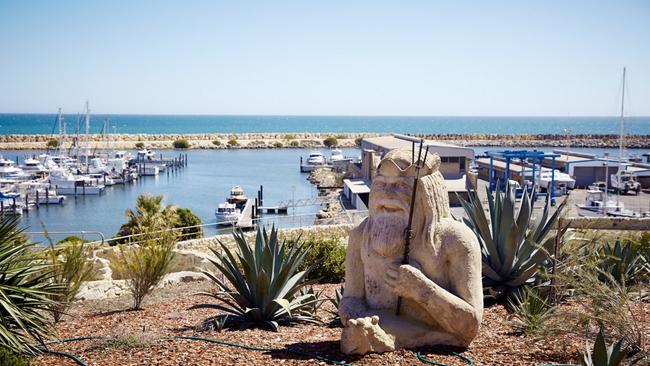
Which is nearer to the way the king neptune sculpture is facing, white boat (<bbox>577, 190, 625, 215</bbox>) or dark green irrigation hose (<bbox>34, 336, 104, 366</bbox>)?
the dark green irrigation hose

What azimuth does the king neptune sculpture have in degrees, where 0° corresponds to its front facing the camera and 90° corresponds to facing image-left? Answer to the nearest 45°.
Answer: approximately 45°

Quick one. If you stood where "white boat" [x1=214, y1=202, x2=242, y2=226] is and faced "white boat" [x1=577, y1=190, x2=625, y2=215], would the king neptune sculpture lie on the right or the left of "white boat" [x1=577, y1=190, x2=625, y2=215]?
right

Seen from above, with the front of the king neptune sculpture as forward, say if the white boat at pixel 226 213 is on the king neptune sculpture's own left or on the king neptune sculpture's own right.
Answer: on the king neptune sculpture's own right

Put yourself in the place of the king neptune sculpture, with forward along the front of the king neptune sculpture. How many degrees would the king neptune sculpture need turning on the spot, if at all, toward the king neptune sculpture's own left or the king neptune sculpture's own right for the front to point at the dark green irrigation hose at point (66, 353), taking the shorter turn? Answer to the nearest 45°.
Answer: approximately 45° to the king neptune sculpture's own right

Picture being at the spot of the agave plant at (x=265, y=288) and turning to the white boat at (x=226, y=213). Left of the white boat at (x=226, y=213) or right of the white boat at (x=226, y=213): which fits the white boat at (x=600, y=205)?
right

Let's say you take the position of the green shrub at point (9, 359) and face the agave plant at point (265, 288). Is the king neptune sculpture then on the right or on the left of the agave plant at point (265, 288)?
right

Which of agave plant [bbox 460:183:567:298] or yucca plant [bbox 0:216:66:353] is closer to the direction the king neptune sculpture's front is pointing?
the yucca plant

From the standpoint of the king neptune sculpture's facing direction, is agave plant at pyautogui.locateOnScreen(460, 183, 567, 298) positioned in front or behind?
behind

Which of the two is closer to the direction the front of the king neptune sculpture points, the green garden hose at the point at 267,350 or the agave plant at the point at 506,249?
the green garden hose

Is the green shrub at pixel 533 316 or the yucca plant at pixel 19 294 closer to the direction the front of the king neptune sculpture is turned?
the yucca plant

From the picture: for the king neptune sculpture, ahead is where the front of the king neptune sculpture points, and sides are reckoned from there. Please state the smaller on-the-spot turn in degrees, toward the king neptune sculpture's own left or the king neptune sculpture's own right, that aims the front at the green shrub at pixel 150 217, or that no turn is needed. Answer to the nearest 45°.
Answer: approximately 90° to the king neptune sculpture's own right

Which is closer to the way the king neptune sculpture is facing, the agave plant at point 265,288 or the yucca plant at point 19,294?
the yucca plant

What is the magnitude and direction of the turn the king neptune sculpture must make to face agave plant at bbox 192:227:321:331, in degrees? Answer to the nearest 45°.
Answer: approximately 90° to its right
